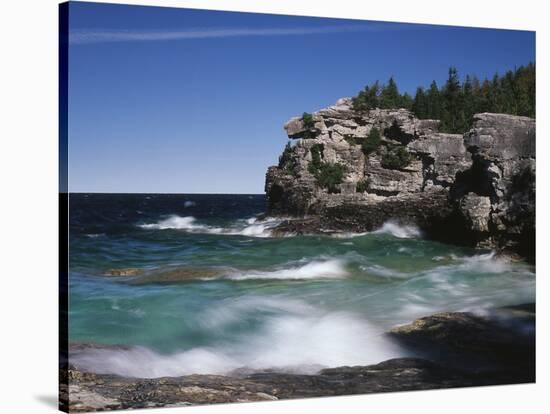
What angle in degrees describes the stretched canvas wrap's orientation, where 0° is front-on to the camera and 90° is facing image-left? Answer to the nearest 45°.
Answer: approximately 315°
